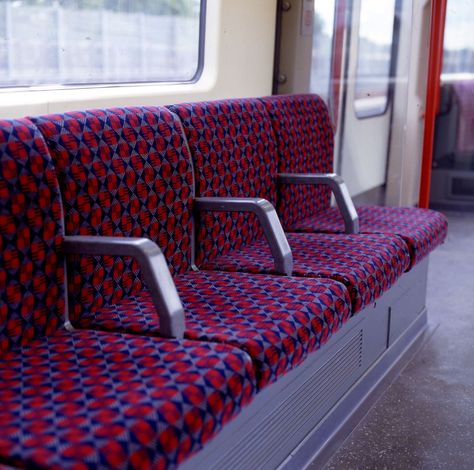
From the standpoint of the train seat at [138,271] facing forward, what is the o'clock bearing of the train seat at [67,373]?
the train seat at [67,373] is roughly at 2 o'clock from the train seat at [138,271].

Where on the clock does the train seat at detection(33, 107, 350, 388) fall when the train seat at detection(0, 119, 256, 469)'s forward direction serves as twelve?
the train seat at detection(33, 107, 350, 388) is roughly at 8 o'clock from the train seat at detection(0, 119, 256, 469).

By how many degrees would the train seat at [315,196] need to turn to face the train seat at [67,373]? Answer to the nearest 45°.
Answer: approximately 45° to its right

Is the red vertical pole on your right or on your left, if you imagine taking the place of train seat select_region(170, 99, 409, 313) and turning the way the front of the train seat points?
on your left

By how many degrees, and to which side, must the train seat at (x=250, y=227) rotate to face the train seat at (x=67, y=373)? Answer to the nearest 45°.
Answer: approximately 45° to its right

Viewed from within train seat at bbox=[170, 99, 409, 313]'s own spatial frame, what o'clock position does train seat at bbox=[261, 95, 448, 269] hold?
train seat at bbox=[261, 95, 448, 269] is roughly at 8 o'clock from train seat at bbox=[170, 99, 409, 313].

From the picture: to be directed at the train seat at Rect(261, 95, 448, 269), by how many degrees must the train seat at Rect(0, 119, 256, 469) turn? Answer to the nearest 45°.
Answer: approximately 90° to its left

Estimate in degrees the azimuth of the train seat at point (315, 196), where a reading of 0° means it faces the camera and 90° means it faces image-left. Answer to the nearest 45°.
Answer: approximately 315°

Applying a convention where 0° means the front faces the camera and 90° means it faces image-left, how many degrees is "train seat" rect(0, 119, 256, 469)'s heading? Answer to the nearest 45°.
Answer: approximately 315°
